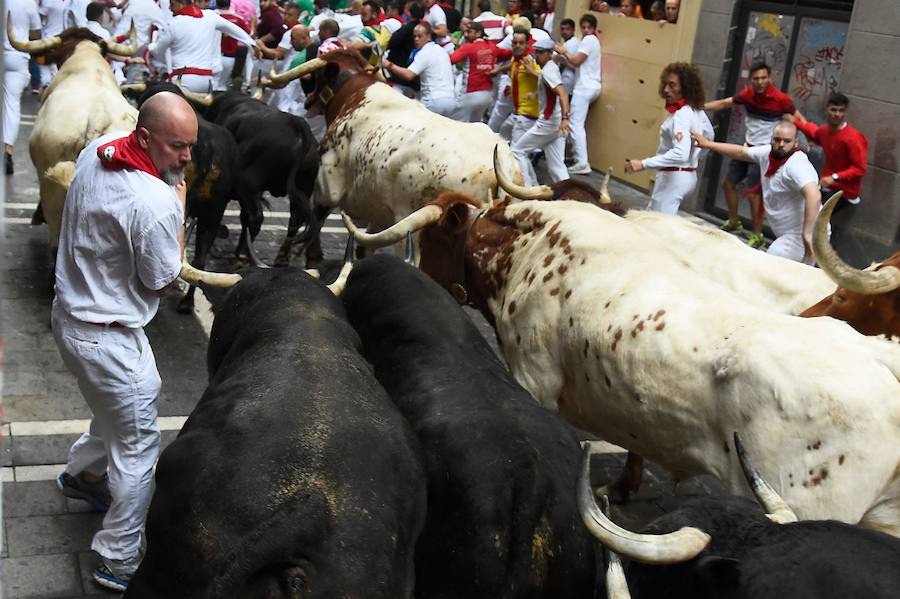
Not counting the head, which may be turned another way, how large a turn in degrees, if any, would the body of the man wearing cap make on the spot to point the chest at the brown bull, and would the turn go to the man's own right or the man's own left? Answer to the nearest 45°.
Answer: approximately 45° to the man's own left

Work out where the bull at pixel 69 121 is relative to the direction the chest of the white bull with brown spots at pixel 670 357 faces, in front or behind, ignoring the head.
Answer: in front

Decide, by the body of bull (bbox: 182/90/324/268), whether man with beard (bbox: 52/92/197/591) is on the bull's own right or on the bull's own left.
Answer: on the bull's own left

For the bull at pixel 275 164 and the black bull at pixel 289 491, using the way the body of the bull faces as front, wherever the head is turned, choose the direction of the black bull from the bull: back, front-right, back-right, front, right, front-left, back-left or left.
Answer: back-left

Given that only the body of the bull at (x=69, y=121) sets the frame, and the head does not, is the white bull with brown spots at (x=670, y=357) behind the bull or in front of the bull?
behind

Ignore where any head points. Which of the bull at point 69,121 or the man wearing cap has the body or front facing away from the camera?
the bull

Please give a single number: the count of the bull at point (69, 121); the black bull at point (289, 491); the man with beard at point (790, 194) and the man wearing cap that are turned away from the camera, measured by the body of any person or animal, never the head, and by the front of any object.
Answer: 2

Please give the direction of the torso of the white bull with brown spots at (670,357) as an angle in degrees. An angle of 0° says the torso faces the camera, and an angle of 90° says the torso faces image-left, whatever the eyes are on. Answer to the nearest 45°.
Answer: approximately 135°

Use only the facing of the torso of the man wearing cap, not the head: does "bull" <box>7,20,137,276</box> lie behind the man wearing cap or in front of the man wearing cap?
in front

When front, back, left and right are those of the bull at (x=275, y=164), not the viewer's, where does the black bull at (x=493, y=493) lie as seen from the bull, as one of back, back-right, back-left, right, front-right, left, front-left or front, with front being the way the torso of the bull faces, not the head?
back-left

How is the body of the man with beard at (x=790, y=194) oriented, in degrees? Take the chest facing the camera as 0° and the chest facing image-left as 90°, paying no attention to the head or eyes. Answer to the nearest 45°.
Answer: approximately 45°

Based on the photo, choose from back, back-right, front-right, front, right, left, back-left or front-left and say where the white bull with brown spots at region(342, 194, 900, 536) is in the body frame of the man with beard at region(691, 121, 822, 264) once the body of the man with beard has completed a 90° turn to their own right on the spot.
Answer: back-left

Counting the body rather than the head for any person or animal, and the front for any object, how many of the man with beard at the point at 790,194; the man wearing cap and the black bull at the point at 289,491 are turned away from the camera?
1

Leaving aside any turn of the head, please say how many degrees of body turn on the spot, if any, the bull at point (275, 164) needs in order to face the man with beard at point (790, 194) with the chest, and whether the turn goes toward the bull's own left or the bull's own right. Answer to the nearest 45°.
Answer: approximately 135° to the bull's own right

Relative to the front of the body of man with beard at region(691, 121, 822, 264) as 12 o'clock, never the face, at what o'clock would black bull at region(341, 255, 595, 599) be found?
The black bull is roughly at 11 o'clock from the man with beard.

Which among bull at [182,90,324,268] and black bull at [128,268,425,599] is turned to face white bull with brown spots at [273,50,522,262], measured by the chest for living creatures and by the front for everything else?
the black bull
